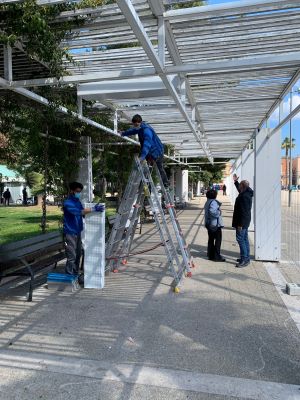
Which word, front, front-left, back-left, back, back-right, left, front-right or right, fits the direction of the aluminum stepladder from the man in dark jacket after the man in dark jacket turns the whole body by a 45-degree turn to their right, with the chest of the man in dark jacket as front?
left

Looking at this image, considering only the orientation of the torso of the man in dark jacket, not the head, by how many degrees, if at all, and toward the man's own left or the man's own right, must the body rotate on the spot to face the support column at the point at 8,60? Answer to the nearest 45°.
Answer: approximately 45° to the man's own left

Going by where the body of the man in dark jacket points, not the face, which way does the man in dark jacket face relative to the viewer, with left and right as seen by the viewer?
facing to the left of the viewer

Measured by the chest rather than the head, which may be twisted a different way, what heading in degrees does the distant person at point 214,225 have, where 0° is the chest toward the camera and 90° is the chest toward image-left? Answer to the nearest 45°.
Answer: approximately 270°

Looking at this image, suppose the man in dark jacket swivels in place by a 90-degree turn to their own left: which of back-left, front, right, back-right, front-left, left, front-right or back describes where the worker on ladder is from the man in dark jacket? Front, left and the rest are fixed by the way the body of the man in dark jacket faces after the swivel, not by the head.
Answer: front-right

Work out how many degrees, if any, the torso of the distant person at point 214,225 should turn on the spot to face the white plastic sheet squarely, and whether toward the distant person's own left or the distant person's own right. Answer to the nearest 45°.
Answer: approximately 135° to the distant person's own right

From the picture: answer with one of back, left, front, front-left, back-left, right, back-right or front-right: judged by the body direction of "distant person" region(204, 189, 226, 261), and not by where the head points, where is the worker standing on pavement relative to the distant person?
back-right

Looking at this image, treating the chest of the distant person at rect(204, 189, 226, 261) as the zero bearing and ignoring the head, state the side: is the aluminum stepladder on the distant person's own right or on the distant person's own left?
on the distant person's own right

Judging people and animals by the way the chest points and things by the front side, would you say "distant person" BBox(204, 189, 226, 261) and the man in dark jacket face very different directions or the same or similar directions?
very different directions

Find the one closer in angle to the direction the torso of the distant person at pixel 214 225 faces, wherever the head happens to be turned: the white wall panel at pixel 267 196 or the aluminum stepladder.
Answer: the white wall panel

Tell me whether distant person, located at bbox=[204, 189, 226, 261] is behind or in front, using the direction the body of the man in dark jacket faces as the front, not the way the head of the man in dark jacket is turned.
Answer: in front
